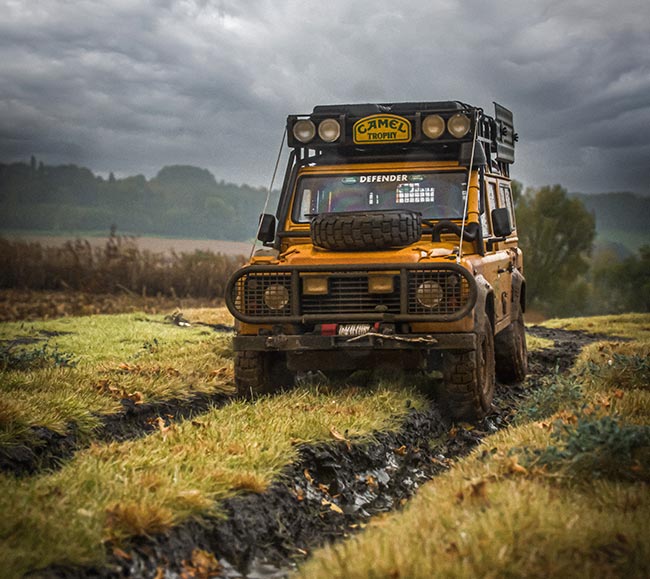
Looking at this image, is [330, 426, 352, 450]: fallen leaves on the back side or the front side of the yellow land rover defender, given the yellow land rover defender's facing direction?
on the front side

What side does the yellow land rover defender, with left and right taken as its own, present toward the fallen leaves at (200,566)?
front

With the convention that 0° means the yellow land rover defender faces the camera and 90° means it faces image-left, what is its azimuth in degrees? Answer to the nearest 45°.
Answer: approximately 0°

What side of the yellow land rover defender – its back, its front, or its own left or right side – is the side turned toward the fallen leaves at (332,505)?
front
